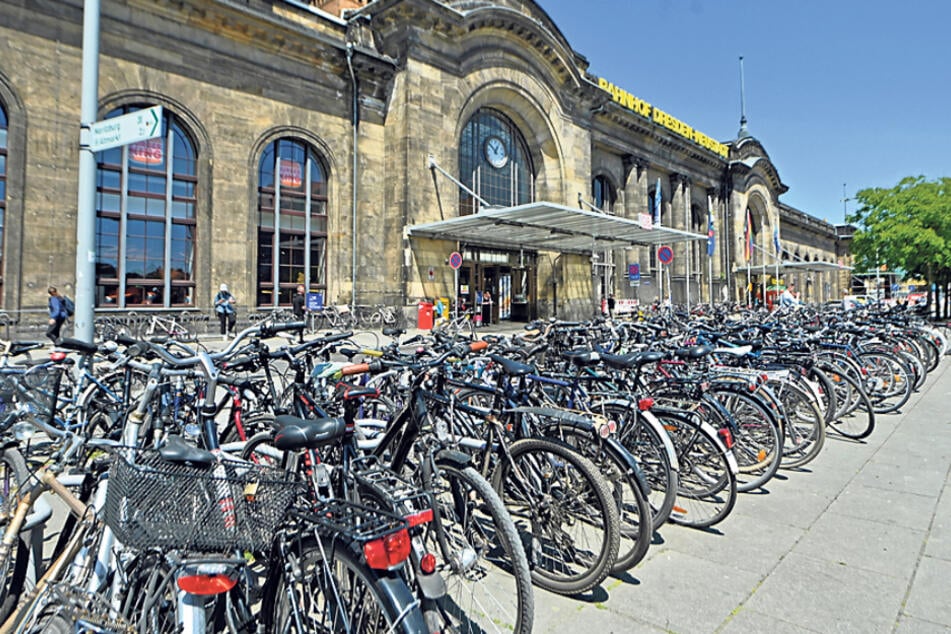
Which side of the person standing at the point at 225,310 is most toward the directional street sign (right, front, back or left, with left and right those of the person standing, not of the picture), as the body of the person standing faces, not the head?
front

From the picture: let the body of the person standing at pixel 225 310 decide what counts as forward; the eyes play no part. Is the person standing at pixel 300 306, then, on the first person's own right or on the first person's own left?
on the first person's own left

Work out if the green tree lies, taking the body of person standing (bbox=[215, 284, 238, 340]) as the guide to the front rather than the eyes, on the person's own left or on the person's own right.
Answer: on the person's own left

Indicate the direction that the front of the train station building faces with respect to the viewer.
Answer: facing the viewer and to the right of the viewer

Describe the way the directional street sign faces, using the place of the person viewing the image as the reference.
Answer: facing the viewer and to the left of the viewer

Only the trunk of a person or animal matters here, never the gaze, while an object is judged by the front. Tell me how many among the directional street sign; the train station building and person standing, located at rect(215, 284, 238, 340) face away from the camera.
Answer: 0

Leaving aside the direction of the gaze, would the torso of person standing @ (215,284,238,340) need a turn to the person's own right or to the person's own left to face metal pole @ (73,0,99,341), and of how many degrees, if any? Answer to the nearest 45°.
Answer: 0° — they already face it

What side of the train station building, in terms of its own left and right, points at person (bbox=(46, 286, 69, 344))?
right

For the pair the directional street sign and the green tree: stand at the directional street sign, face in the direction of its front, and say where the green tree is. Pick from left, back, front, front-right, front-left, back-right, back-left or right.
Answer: back-left

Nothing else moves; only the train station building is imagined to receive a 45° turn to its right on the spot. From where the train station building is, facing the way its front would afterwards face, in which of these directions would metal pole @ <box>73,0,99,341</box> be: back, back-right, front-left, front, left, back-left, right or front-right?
front

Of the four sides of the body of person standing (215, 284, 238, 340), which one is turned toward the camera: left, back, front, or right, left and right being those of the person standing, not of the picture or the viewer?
front

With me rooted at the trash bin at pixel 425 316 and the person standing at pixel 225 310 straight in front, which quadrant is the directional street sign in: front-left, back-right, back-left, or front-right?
front-left

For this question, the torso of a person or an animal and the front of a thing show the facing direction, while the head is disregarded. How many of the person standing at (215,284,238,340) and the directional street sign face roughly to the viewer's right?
0
